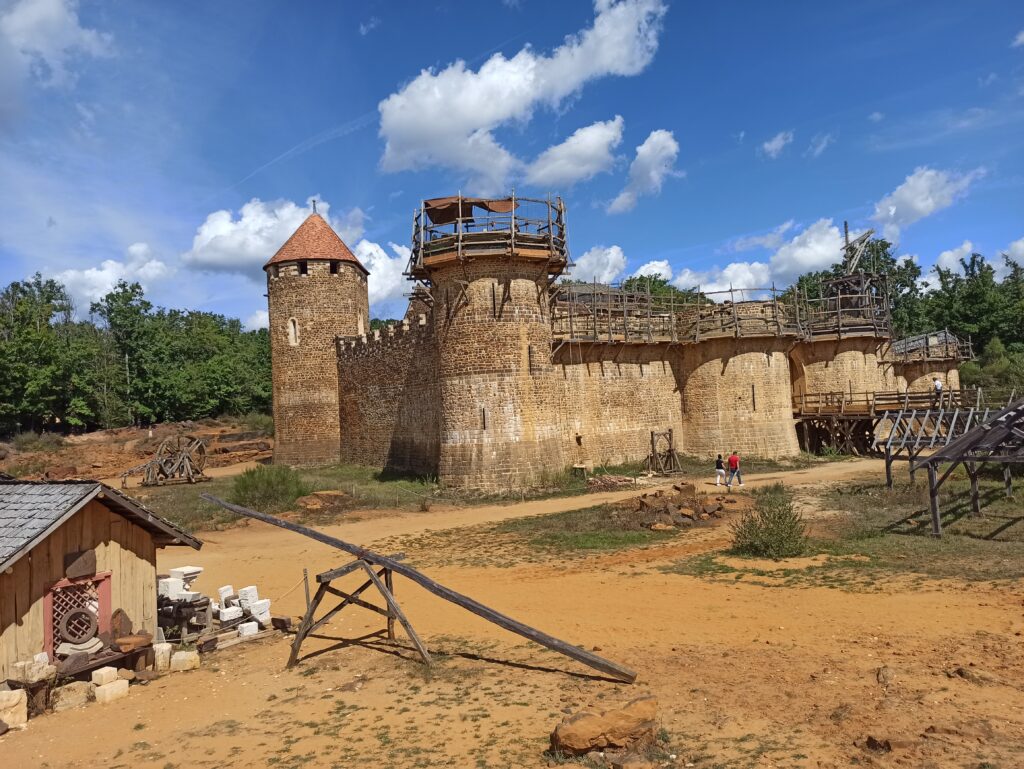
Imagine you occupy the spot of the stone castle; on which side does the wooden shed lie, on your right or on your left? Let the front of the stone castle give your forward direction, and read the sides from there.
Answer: on your right

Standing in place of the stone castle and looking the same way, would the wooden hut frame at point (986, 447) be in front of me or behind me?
in front

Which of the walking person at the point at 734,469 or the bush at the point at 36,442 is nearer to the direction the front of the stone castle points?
the walking person

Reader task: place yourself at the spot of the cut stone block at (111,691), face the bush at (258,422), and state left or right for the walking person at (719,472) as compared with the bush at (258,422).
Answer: right
